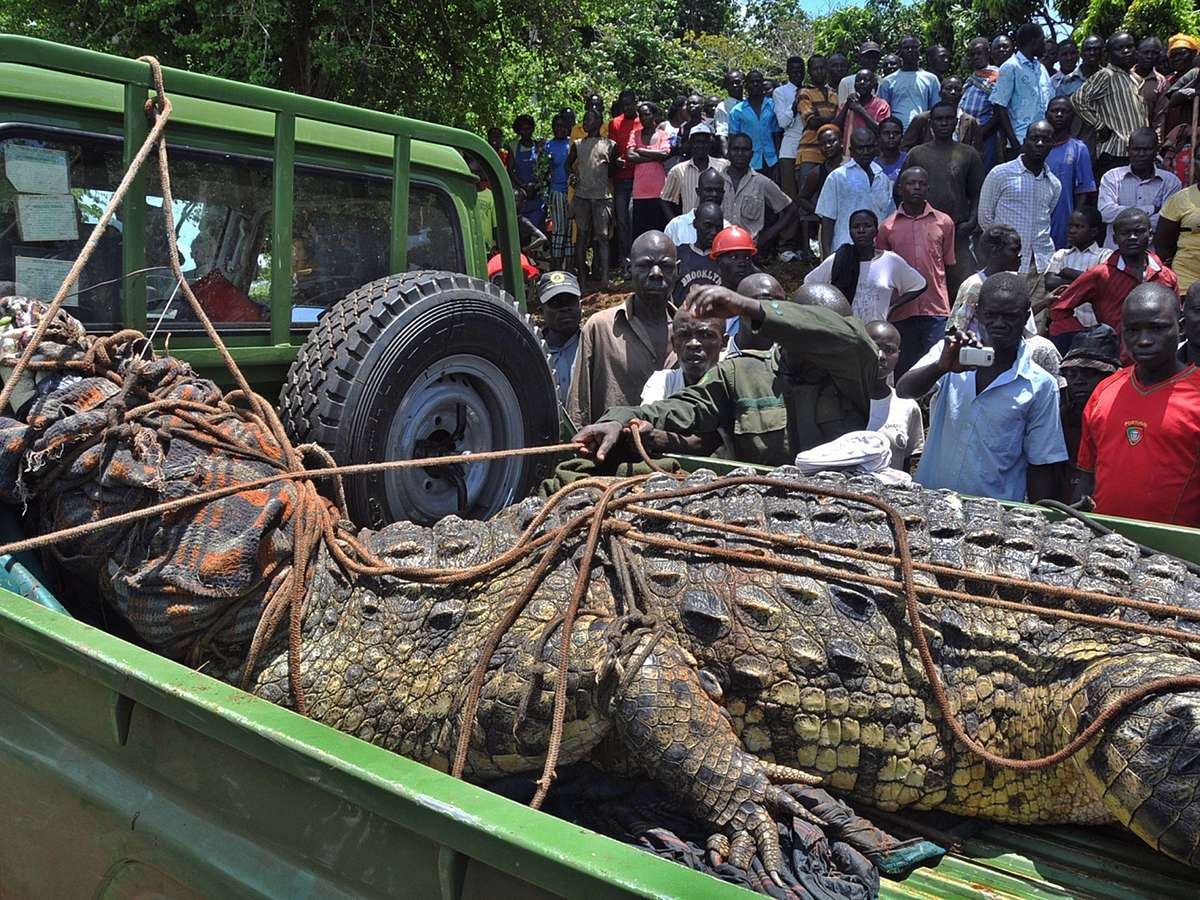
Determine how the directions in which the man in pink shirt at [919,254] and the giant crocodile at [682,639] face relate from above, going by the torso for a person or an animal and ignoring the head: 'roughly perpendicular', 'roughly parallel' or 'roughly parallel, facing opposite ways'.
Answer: roughly perpendicular

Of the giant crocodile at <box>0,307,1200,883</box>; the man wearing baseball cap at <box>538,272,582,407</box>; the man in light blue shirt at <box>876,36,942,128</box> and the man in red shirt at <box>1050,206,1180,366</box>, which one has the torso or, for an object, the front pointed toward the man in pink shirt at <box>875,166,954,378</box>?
the man in light blue shirt

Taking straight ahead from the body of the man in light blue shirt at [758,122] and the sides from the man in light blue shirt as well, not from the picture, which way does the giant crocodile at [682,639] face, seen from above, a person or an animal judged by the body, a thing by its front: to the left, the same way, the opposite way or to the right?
to the right

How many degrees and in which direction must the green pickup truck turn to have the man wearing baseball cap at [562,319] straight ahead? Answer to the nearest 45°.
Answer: approximately 45° to its right

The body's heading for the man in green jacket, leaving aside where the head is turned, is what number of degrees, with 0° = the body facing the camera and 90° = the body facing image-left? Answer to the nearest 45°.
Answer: approximately 45°

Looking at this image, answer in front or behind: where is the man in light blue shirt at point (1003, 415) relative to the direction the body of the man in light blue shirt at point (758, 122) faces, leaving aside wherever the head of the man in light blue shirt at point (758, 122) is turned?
in front

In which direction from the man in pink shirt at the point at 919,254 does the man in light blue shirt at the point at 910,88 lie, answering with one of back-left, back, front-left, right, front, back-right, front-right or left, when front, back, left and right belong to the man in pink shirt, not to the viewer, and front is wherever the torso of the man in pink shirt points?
back

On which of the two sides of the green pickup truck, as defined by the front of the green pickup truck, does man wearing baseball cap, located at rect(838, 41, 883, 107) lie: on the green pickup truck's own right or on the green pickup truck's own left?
on the green pickup truck's own right

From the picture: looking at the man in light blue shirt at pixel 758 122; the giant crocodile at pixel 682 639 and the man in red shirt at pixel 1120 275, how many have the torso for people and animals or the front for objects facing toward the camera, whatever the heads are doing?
2
